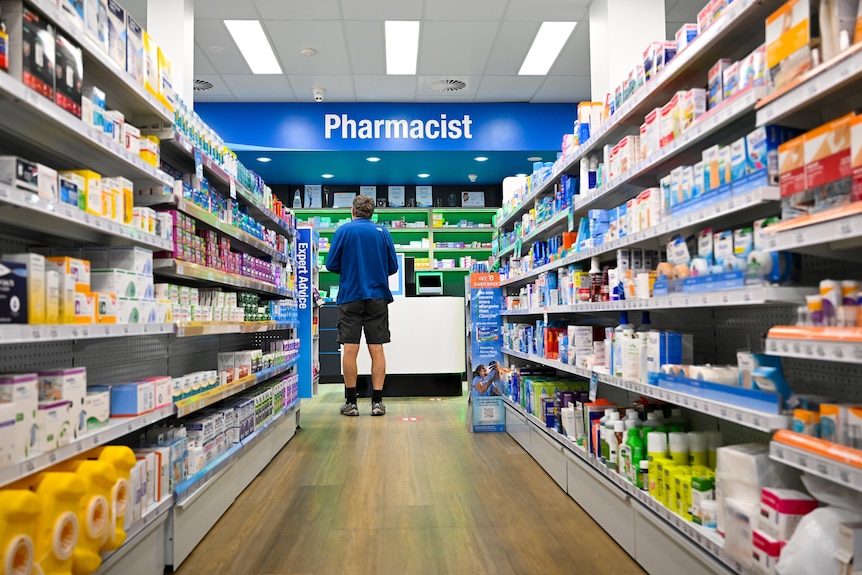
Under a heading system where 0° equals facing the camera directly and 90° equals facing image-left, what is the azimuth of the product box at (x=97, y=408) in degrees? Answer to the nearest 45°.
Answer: approximately 315°

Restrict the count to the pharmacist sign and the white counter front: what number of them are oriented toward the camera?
2

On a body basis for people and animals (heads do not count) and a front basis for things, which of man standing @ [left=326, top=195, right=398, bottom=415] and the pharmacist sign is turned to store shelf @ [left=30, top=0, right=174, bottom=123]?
the pharmacist sign

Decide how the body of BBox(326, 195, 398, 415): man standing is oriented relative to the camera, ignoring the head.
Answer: away from the camera

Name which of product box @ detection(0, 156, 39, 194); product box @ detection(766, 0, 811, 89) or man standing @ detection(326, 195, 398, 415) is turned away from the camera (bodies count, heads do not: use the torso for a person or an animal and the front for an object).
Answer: the man standing

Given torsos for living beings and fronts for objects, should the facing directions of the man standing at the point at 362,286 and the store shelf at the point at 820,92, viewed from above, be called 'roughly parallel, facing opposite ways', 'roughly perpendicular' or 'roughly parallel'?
roughly perpendicular

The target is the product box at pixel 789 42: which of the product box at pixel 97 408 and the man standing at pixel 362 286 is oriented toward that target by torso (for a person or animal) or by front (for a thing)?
the product box at pixel 97 408

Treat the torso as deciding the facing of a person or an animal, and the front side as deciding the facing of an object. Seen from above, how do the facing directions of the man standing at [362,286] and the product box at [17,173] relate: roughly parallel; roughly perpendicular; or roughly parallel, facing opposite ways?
roughly perpendicular

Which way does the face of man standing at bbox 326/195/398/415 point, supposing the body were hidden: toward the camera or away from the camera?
away from the camera

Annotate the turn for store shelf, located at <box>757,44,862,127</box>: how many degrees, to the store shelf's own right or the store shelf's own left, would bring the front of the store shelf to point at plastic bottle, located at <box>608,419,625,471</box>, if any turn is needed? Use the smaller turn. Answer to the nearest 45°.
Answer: approximately 90° to the store shelf's own right

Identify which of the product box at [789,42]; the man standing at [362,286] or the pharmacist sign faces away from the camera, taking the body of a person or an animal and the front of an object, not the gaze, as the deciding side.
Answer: the man standing
